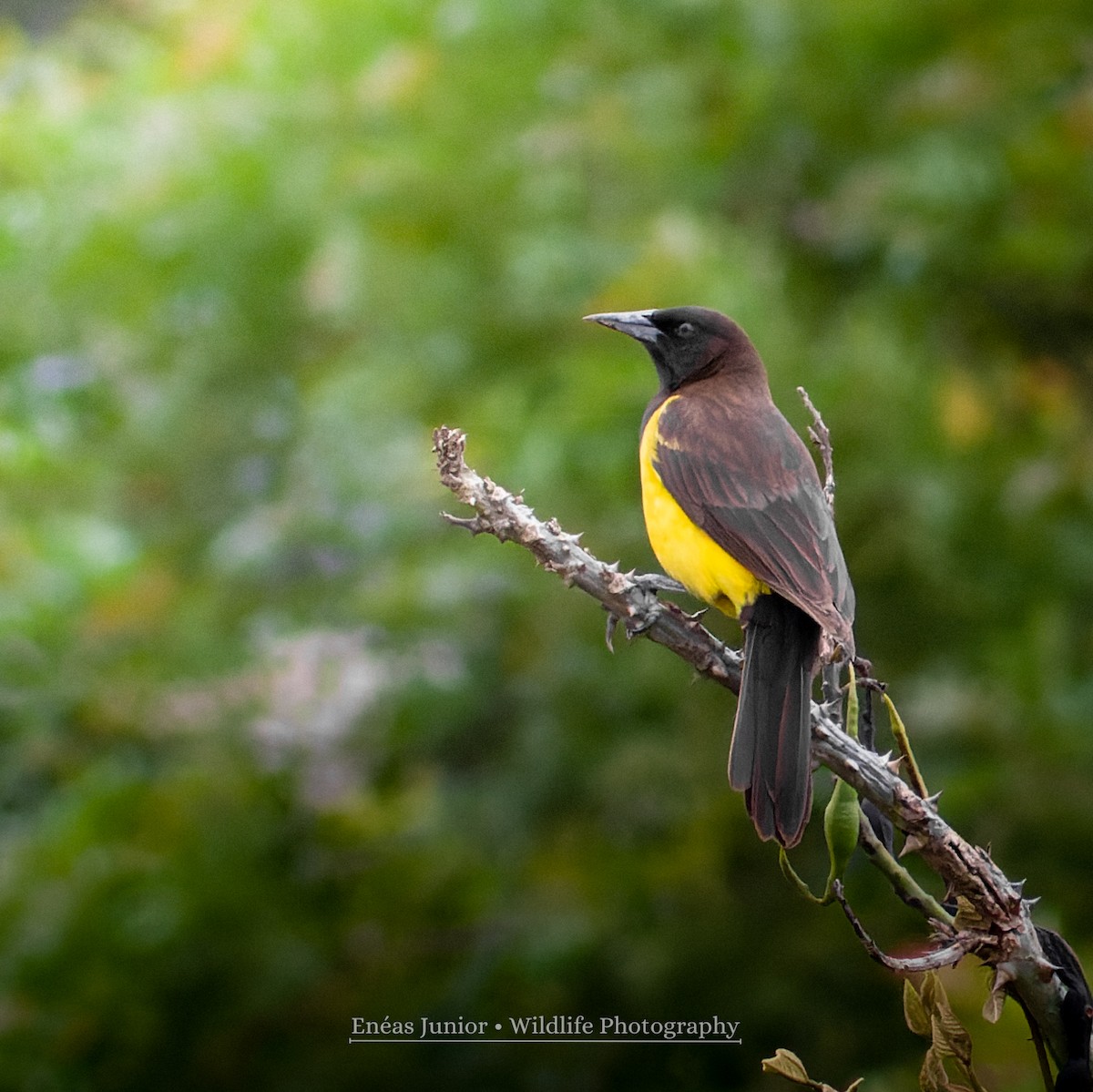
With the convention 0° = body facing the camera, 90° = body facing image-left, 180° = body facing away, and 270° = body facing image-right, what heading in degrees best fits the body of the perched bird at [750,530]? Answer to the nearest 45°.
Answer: approximately 90°
